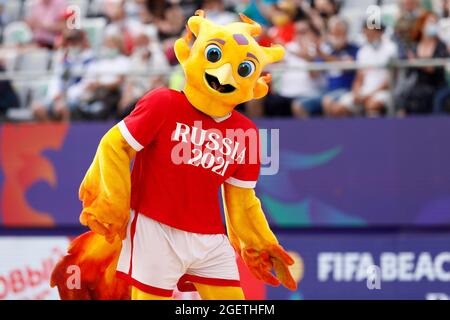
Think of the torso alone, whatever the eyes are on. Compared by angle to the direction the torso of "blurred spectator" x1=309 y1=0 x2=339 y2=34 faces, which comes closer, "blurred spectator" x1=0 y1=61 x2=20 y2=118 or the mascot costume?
the mascot costume

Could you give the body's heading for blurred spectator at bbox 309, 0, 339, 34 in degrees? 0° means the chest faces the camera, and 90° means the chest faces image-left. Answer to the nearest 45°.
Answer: approximately 0°

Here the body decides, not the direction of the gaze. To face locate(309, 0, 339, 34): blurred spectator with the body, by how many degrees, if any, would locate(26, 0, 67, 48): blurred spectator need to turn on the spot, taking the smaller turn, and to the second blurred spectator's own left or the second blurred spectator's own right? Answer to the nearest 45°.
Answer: approximately 45° to the second blurred spectator's own left

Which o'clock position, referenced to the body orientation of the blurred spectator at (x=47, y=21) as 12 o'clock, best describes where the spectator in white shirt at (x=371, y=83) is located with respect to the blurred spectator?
The spectator in white shirt is roughly at 10 o'clock from the blurred spectator.

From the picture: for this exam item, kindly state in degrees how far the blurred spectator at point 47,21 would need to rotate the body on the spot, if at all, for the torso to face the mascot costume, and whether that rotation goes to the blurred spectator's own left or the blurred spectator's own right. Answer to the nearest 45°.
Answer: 0° — they already face it

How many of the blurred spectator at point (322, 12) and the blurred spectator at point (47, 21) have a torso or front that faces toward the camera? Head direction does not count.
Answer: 2

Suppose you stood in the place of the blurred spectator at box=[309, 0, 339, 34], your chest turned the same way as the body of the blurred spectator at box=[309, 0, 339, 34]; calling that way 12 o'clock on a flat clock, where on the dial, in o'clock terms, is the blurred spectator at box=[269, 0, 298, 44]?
the blurred spectator at box=[269, 0, 298, 44] is roughly at 2 o'clock from the blurred spectator at box=[309, 0, 339, 34].

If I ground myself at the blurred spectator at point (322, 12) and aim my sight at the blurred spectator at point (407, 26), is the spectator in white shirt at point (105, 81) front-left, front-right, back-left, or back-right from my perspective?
back-right

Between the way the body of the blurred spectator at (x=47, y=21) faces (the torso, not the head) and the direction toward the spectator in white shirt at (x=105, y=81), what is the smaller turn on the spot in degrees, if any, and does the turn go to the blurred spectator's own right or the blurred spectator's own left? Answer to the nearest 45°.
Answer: approximately 45° to the blurred spectator's own left

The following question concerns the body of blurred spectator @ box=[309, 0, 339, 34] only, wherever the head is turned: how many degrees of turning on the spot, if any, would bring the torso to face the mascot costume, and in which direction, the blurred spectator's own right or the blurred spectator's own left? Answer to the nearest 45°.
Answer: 0° — they already face it
